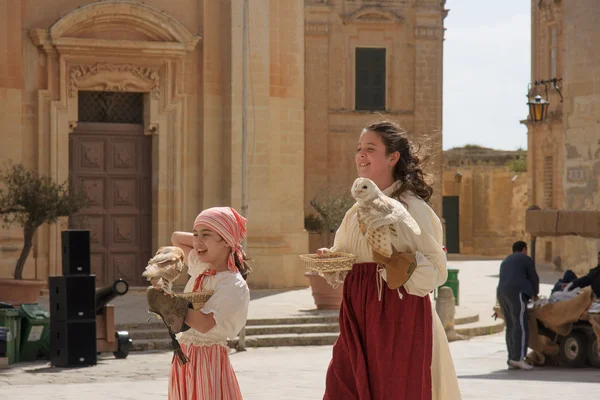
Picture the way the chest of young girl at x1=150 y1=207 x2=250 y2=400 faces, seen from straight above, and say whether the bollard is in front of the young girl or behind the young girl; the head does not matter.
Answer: behind

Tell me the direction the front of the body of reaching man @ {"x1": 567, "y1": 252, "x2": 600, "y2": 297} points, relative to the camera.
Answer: to the viewer's left

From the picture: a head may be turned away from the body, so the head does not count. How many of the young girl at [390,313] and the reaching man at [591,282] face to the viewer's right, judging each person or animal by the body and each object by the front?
0

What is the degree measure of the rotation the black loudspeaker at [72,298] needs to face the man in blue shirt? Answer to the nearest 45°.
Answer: approximately 45° to its left

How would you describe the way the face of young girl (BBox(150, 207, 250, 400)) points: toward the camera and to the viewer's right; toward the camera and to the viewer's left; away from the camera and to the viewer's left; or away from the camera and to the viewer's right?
toward the camera and to the viewer's left

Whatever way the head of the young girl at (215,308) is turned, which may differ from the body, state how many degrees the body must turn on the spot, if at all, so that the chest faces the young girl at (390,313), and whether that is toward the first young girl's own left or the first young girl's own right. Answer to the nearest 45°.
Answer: approximately 135° to the first young girl's own left

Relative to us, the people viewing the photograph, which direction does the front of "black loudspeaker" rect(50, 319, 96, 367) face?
facing the viewer and to the right of the viewer

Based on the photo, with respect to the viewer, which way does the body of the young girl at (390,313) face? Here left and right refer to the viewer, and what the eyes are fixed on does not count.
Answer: facing the viewer and to the left of the viewer
